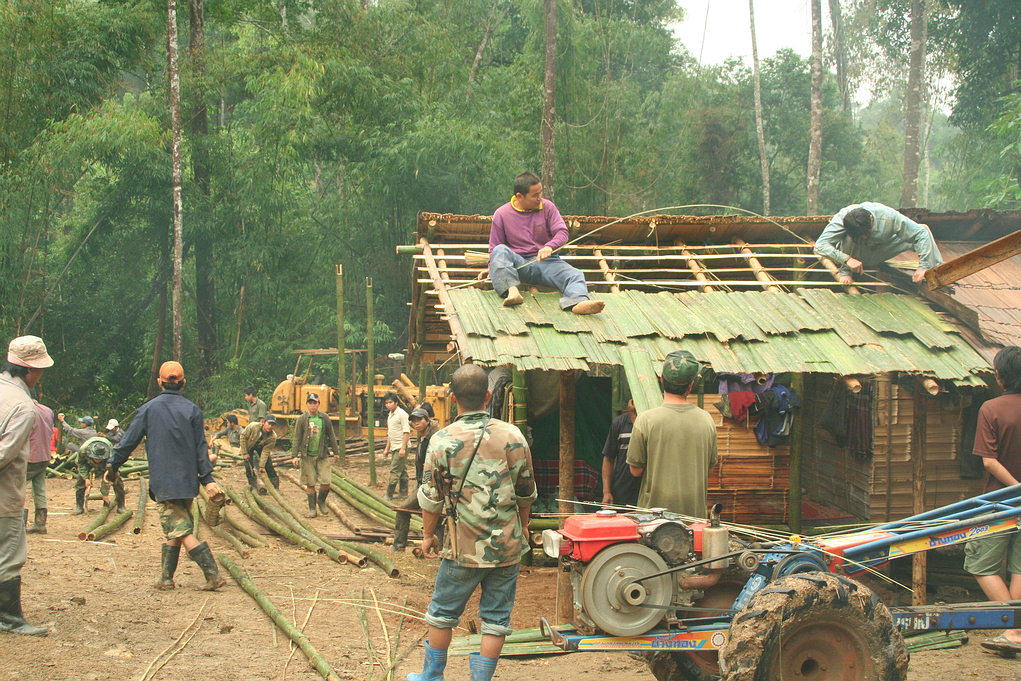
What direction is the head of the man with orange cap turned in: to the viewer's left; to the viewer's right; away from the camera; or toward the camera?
away from the camera

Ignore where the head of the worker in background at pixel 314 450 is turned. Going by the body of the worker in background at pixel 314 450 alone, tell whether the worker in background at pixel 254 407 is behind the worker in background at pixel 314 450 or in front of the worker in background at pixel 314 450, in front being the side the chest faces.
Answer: behind

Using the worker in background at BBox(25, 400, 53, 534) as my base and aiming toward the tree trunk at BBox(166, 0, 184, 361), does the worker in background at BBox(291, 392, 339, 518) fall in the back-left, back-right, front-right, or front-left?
front-right

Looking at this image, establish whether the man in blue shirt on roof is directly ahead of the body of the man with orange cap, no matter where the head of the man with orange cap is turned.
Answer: no

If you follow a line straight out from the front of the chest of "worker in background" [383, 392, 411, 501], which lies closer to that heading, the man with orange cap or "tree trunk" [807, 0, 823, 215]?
the man with orange cap

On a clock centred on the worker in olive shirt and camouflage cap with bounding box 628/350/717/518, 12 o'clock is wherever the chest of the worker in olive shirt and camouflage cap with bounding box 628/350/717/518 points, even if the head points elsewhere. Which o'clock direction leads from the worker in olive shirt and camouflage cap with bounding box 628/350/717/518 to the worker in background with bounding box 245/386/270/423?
the worker in background with bounding box 245/386/270/423 is roughly at 11 o'clock from the worker in olive shirt and camouflage cap with bounding box 628/350/717/518.

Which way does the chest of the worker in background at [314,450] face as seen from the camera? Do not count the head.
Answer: toward the camera

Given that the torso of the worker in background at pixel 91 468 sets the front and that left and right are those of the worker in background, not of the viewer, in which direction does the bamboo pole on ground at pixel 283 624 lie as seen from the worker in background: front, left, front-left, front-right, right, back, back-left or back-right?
front

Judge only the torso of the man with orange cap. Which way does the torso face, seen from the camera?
away from the camera

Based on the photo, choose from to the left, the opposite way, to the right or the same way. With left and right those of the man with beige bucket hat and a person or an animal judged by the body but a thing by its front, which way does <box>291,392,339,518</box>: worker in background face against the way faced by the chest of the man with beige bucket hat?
to the right

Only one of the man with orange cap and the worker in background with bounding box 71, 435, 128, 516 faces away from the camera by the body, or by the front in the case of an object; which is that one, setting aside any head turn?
the man with orange cap

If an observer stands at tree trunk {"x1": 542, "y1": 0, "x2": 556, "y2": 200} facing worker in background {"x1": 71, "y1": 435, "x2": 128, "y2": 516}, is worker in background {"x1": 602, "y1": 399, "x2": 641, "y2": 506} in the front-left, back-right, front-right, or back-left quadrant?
front-left

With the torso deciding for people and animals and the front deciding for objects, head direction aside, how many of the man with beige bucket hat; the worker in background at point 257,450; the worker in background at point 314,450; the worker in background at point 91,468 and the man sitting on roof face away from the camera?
0

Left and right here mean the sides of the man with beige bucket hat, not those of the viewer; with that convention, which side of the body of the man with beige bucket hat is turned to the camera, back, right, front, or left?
right

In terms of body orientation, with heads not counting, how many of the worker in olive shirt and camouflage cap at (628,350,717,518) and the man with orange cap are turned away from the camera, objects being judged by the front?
2
